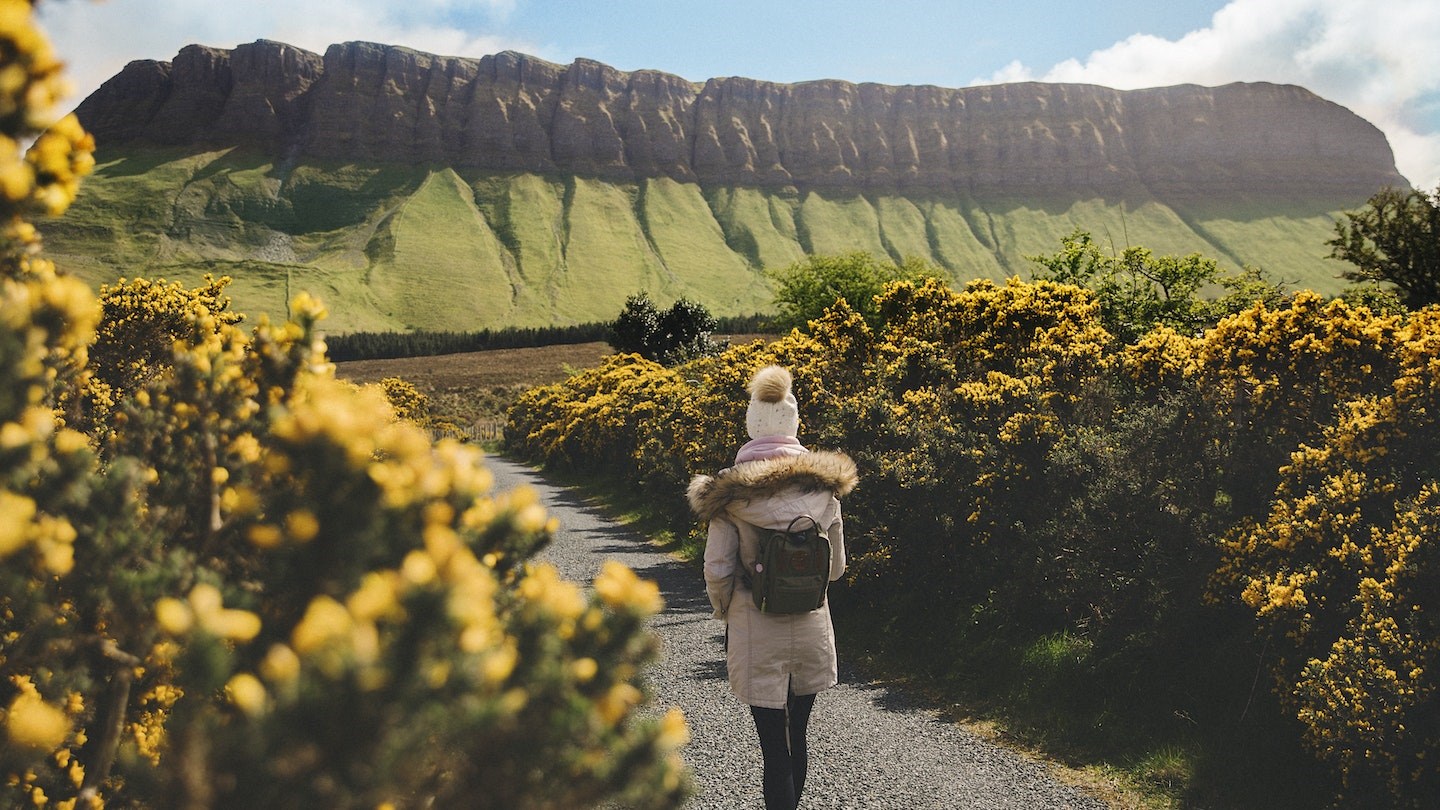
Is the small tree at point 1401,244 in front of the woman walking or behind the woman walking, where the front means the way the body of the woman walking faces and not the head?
in front

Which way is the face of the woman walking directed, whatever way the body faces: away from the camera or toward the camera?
away from the camera

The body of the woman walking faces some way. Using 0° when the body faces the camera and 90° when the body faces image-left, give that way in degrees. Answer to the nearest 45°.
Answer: approximately 180°

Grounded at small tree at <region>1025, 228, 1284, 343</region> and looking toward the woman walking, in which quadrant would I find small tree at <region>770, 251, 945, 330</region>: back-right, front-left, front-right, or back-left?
back-right

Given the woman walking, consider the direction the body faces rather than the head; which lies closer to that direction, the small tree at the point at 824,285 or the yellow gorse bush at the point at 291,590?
the small tree

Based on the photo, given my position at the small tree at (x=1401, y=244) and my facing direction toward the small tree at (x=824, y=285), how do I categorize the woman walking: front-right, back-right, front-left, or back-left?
back-left

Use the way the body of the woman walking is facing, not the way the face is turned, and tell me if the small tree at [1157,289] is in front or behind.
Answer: in front

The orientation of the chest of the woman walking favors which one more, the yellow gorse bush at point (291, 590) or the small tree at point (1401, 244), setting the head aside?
the small tree

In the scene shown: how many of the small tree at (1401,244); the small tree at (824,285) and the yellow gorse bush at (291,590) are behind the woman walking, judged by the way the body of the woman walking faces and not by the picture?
1

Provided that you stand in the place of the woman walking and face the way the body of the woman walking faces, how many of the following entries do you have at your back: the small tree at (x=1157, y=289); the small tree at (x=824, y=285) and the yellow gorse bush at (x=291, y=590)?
1

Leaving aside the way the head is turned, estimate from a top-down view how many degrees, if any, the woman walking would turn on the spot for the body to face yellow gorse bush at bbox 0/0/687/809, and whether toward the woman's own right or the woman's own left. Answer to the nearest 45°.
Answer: approximately 180°

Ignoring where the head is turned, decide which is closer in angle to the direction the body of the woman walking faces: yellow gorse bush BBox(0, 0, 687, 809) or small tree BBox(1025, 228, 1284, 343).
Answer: the small tree
